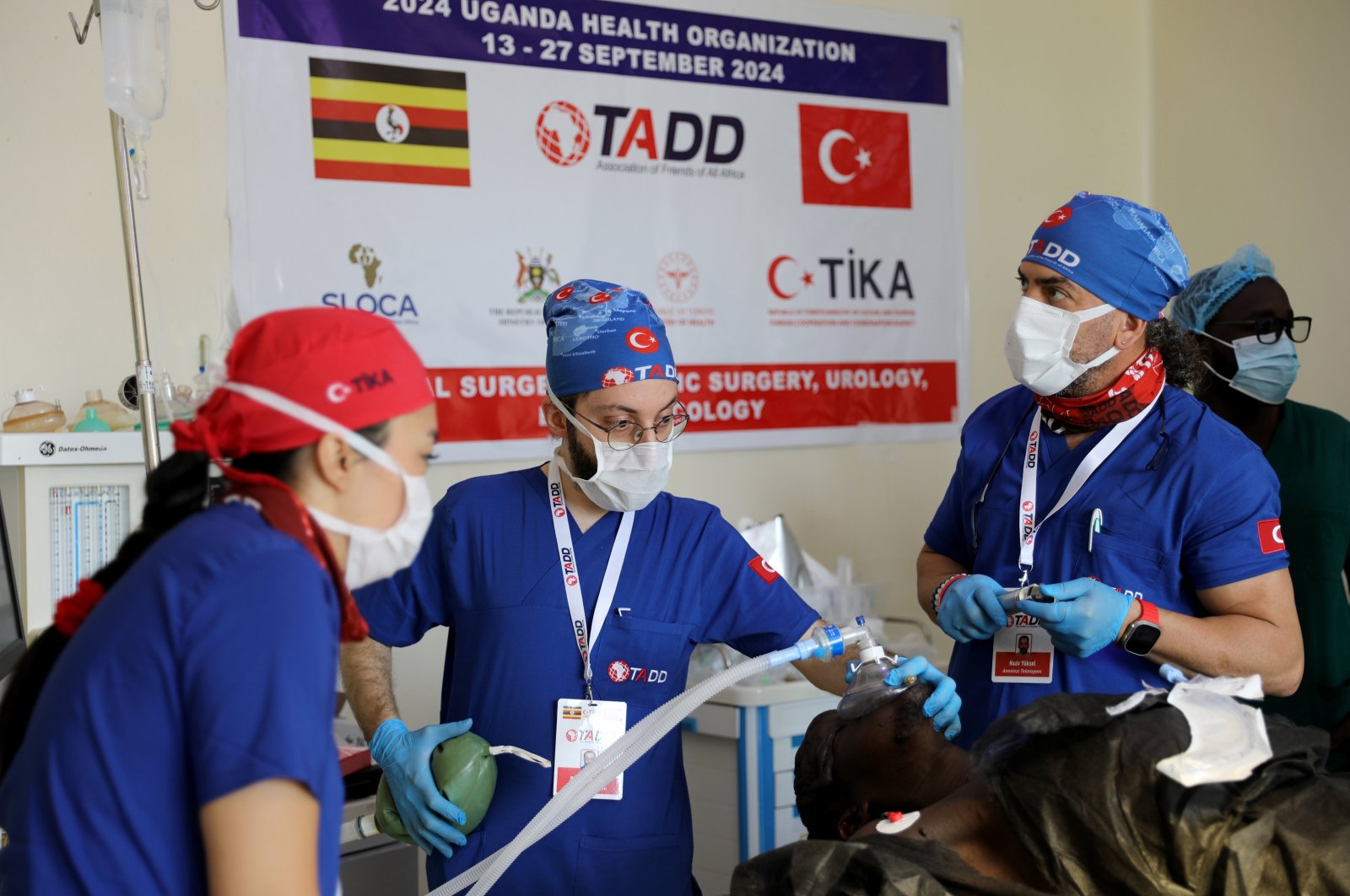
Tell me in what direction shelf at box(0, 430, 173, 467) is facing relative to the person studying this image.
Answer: facing the viewer

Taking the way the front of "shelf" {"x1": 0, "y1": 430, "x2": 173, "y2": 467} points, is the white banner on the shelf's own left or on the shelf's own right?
on the shelf's own left

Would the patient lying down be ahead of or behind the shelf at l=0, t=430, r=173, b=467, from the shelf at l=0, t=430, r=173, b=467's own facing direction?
ahead

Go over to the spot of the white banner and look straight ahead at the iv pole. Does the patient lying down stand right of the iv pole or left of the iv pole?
left

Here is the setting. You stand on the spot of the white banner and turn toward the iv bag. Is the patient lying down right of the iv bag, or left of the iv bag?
left
